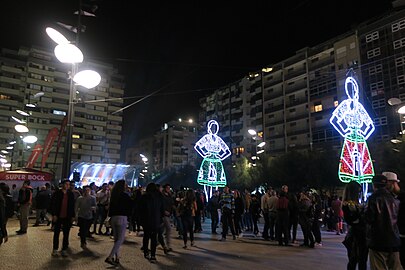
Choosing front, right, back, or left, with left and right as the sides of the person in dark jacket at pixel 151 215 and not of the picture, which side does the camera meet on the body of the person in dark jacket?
back

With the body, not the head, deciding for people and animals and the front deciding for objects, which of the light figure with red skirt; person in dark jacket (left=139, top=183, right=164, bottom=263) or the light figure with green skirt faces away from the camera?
the person in dark jacket

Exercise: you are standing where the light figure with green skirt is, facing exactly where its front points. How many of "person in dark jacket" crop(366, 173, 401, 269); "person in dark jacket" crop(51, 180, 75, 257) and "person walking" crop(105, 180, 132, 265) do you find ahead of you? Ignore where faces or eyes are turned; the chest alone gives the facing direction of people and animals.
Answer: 3

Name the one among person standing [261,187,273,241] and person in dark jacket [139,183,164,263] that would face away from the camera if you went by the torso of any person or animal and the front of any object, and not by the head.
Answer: the person in dark jacket

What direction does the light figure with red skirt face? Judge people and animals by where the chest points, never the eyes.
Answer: toward the camera

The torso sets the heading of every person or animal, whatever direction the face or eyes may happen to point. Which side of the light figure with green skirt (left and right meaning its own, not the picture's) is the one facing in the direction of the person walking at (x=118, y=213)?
front

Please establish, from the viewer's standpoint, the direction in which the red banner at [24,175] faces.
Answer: facing the viewer

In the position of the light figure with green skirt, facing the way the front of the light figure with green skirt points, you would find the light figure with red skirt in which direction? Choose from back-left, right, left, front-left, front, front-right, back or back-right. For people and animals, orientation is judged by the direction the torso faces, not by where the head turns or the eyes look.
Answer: front-left

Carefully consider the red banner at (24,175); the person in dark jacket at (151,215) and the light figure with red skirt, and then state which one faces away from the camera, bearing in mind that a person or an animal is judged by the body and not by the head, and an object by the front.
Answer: the person in dark jacket

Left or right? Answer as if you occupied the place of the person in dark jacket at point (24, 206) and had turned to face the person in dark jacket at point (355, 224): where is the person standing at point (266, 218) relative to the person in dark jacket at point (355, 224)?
left

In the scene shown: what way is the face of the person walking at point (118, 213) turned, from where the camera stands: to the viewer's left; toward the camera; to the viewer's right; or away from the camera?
away from the camera

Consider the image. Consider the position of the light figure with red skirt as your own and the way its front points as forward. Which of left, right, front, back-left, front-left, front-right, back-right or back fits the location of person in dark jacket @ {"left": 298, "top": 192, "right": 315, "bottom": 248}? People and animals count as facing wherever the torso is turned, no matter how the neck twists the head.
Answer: front

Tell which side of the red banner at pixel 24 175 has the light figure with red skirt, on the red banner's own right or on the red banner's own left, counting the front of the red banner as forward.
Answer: on the red banner's own left

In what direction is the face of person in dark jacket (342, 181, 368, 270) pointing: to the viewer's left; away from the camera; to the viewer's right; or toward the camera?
away from the camera

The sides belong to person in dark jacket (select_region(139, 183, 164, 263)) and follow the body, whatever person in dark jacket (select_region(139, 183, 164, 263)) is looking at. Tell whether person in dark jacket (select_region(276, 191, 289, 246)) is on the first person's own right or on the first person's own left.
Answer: on the first person's own right
